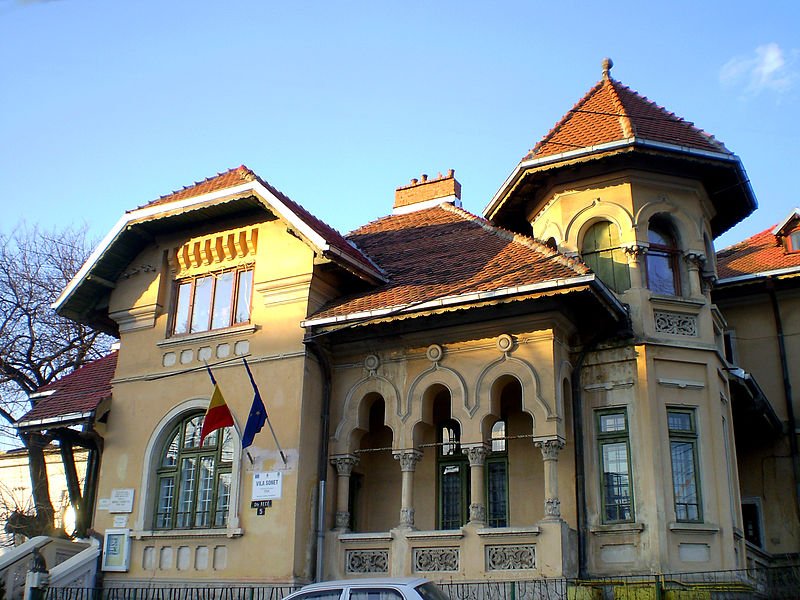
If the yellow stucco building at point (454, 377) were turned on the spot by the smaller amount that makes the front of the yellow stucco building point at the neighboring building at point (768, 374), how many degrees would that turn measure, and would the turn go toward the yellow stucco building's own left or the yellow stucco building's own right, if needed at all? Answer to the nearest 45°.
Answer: approximately 135° to the yellow stucco building's own left

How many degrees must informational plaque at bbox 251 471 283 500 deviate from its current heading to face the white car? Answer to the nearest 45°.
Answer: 0° — it already faces it

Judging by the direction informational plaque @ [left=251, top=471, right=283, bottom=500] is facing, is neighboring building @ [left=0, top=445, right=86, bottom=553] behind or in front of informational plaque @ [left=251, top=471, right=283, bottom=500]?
behind

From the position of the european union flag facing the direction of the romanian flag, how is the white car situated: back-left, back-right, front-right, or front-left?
back-left

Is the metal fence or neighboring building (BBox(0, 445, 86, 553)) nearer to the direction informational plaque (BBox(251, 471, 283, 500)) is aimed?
the metal fence

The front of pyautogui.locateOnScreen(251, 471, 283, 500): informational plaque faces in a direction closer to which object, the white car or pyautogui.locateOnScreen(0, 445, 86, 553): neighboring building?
the white car

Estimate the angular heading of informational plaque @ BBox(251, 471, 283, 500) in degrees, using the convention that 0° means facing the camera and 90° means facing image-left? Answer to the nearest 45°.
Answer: approximately 0°
